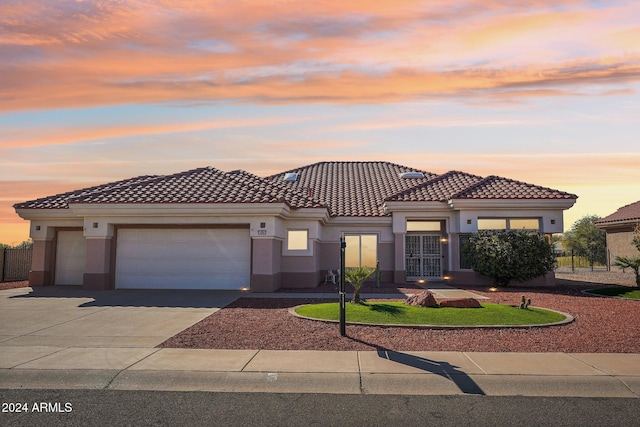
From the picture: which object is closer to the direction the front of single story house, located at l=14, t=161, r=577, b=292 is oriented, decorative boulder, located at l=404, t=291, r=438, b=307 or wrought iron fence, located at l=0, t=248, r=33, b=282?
the decorative boulder

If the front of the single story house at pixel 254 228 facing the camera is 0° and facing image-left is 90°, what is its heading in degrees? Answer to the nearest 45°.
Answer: approximately 0°

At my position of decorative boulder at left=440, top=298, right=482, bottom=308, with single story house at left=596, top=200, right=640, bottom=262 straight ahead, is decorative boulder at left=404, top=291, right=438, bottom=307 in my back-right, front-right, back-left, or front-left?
back-left

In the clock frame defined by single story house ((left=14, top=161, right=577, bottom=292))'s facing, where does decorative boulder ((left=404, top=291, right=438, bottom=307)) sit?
The decorative boulder is roughly at 11 o'clock from the single story house.

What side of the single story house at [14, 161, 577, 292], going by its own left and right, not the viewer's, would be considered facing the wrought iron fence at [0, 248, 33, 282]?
right

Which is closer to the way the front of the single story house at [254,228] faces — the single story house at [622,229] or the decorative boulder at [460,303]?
the decorative boulder

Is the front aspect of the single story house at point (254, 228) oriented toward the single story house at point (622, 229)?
no

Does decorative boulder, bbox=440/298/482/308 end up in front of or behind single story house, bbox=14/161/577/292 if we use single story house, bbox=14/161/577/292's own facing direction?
in front

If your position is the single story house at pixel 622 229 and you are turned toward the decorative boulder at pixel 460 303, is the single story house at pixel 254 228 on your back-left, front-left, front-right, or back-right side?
front-right

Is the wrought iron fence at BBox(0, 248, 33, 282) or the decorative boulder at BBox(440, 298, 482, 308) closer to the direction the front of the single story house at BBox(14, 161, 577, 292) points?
the decorative boulder

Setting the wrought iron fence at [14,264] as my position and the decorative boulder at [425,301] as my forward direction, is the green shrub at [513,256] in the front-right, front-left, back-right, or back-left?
front-left
